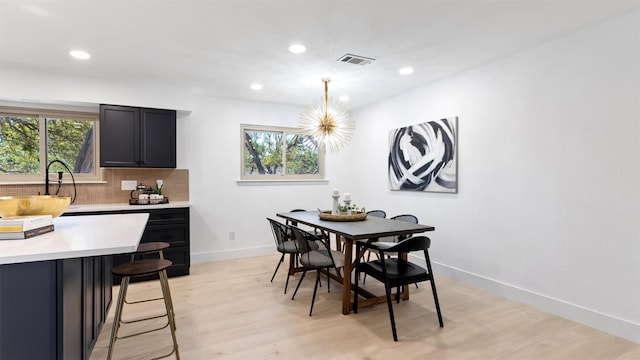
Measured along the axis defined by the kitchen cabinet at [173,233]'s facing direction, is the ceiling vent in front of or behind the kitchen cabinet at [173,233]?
in front

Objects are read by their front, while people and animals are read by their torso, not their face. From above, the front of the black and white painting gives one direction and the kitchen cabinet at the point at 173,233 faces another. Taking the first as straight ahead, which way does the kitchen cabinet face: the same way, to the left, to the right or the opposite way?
to the left

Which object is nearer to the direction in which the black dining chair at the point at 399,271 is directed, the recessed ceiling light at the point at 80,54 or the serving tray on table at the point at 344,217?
the serving tray on table

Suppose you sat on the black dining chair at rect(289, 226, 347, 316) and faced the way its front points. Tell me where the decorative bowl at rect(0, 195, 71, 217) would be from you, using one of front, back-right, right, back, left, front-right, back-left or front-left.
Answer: back

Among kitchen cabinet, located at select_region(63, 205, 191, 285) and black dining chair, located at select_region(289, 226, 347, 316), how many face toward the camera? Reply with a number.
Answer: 1

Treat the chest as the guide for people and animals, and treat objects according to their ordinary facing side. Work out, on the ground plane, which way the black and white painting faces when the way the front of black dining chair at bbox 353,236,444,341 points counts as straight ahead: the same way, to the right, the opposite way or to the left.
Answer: to the left

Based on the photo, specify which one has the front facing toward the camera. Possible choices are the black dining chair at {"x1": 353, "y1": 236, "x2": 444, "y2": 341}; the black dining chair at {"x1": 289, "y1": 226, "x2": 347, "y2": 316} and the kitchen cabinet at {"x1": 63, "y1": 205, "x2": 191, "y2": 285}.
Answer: the kitchen cabinet

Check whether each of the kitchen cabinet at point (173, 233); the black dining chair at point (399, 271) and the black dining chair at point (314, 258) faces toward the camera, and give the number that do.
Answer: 1

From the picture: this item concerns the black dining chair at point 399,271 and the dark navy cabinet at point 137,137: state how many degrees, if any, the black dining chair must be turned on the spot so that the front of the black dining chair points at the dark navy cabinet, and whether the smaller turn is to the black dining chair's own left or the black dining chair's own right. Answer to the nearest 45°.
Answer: approximately 45° to the black dining chair's own left

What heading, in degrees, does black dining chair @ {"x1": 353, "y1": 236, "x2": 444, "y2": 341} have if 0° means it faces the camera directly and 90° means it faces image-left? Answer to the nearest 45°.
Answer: approximately 135°

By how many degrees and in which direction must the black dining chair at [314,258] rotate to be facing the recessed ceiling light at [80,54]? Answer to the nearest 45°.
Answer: approximately 135° to its left

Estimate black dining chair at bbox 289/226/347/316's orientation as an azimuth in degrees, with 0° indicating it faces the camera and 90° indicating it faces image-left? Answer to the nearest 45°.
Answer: approximately 225°

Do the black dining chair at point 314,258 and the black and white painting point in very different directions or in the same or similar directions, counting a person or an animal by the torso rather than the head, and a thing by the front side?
very different directions

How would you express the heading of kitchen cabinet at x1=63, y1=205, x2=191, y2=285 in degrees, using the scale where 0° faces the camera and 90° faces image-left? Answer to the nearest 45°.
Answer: approximately 0°

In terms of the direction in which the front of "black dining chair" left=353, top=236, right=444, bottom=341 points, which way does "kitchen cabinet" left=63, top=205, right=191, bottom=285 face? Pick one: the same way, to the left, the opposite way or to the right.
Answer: the opposite way

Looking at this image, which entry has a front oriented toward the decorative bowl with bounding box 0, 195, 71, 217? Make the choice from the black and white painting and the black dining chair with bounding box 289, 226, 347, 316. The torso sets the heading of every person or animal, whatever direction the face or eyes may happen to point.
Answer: the black and white painting
